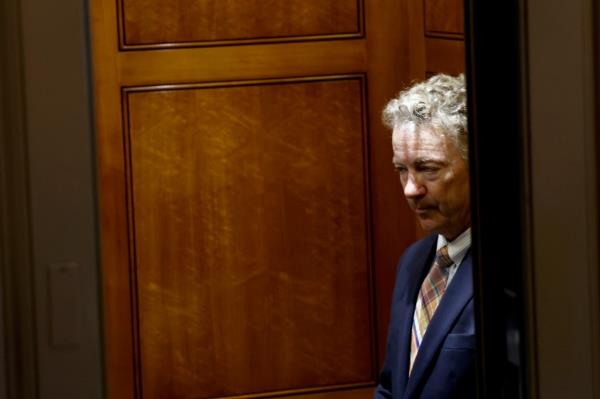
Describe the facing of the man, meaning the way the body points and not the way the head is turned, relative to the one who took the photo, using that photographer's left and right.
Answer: facing the viewer and to the left of the viewer

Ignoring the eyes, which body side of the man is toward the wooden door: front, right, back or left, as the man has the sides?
right

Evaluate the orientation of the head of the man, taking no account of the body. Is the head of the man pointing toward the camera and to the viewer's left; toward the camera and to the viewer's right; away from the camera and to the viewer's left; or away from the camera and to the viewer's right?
toward the camera and to the viewer's left
